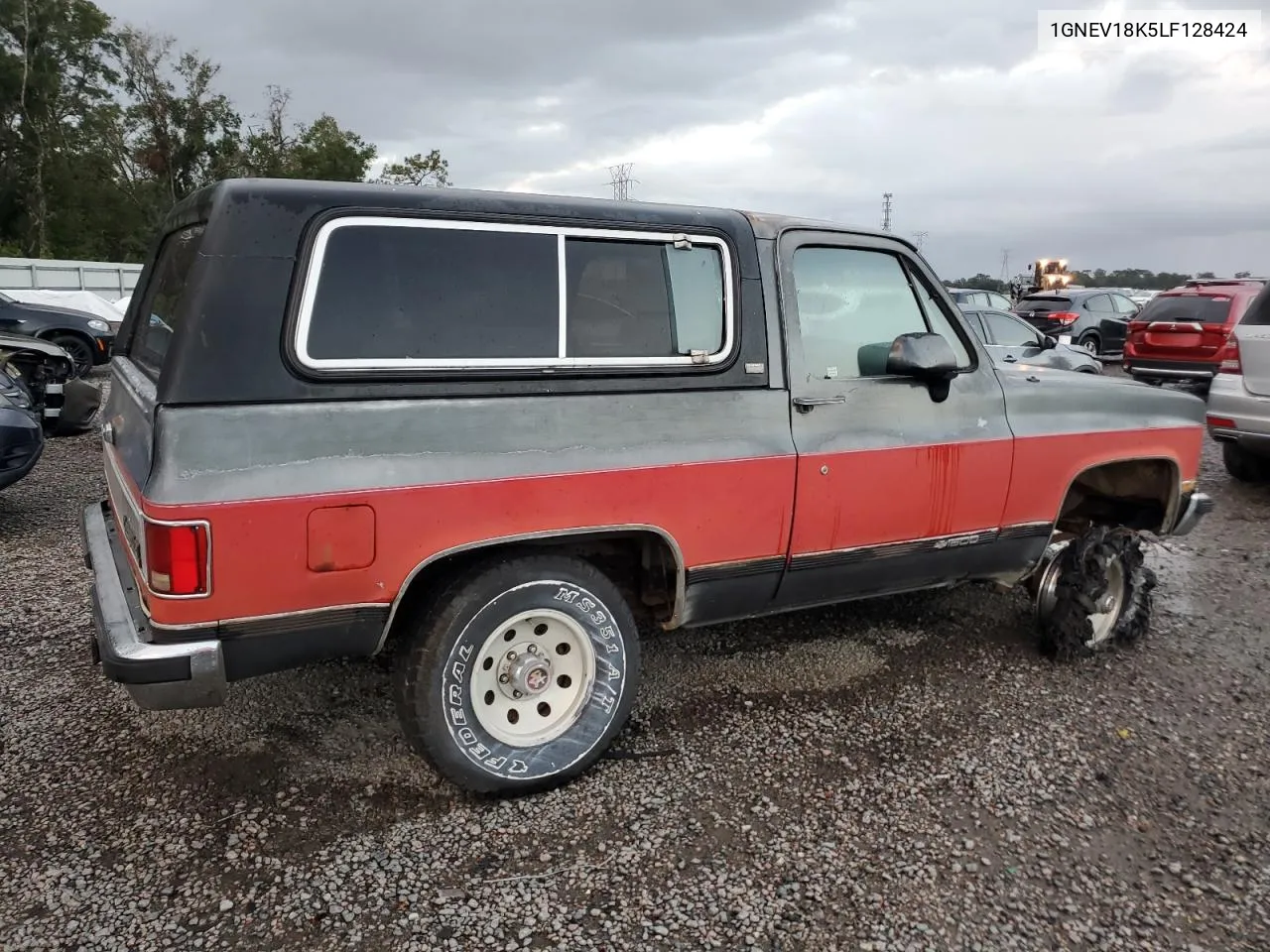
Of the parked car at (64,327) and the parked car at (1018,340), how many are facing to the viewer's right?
2

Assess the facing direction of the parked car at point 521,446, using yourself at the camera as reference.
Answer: facing away from the viewer and to the right of the viewer

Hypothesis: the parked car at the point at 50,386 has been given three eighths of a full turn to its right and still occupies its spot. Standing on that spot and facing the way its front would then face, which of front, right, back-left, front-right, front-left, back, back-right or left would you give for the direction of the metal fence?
right

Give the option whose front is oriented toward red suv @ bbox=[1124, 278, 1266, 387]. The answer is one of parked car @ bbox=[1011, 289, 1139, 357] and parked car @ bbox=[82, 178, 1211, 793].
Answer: parked car @ bbox=[82, 178, 1211, 793]

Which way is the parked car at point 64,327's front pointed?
to the viewer's right

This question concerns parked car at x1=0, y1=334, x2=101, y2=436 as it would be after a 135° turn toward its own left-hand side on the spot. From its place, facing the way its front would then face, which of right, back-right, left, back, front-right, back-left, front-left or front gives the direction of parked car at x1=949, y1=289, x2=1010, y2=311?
right

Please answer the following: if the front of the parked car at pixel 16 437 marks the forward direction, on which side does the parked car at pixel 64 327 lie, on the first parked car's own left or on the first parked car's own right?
on the first parked car's own left

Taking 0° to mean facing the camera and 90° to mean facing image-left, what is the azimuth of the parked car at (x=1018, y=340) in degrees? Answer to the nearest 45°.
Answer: approximately 270°

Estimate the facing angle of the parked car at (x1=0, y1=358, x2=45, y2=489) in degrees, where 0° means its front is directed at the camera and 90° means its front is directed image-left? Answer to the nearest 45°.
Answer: approximately 315°

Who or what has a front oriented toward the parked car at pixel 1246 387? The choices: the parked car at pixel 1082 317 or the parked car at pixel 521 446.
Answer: the parked car at pixel 521 446

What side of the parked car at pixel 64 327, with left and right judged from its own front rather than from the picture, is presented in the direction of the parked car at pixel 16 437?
right

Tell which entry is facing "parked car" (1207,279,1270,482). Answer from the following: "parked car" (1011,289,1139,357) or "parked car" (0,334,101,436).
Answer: "parked car" (0,334,101,436)

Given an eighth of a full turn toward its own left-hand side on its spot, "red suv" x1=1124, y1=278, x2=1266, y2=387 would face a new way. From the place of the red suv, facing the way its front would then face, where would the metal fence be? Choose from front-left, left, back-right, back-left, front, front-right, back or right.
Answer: left

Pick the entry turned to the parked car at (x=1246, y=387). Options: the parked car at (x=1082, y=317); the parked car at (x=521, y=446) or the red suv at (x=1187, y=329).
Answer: the parked car at (x=521, y=446)

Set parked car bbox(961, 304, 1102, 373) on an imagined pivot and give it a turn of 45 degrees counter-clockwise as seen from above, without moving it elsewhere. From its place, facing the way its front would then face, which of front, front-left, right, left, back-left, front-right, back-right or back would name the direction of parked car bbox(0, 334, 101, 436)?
back

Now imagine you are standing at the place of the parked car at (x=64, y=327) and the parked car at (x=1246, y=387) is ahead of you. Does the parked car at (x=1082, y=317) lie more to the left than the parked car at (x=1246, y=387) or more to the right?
left

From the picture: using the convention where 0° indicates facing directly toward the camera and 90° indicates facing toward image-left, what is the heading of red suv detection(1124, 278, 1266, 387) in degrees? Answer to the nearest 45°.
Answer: approximately 225°

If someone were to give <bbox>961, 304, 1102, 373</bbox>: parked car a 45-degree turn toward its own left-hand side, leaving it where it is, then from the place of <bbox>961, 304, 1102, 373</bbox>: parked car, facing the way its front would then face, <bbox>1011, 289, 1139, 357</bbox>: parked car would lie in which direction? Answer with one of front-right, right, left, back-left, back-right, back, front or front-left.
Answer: front-left

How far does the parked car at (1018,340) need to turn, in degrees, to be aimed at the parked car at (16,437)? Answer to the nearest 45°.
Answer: approximately 135° to its right
